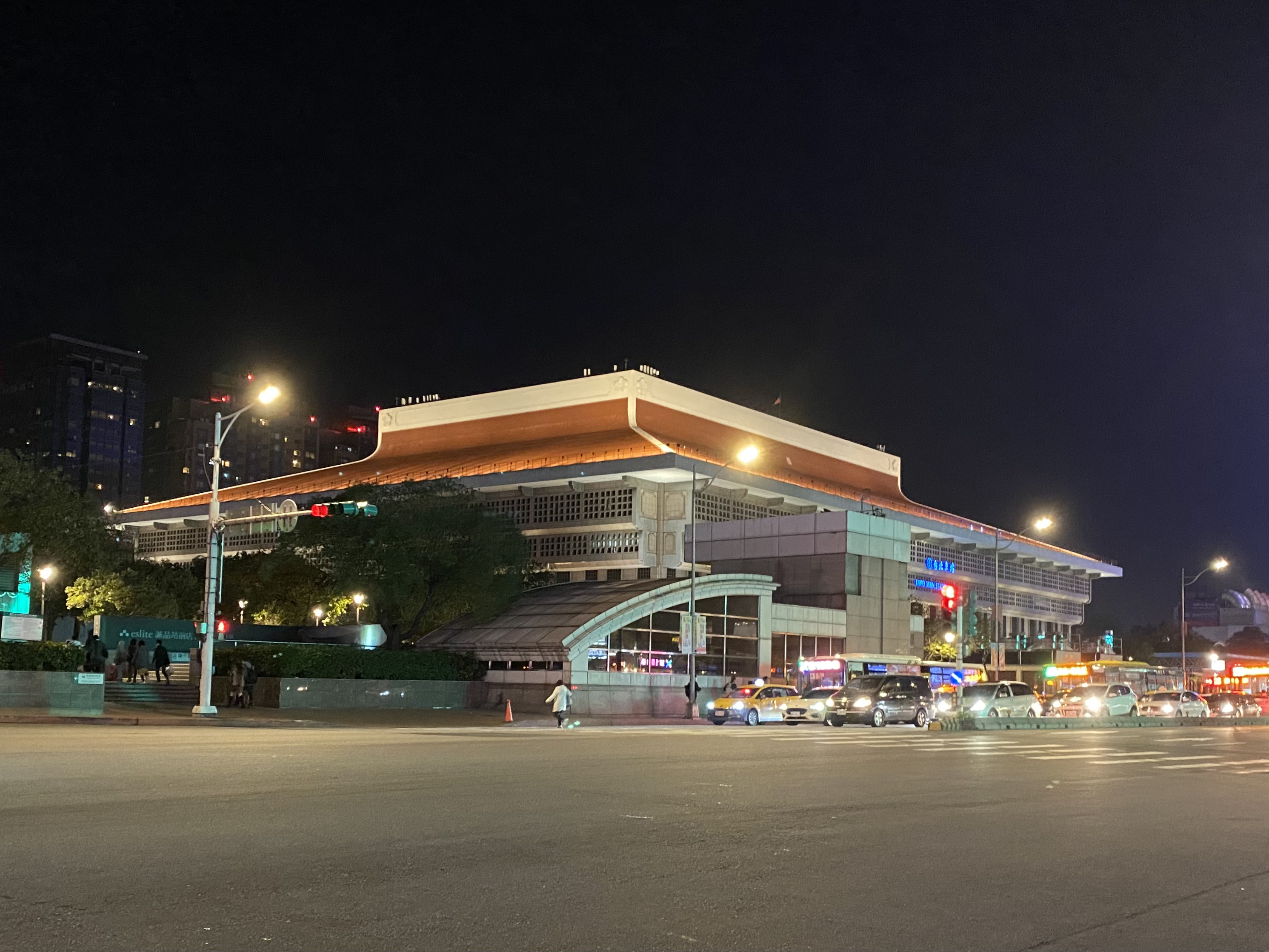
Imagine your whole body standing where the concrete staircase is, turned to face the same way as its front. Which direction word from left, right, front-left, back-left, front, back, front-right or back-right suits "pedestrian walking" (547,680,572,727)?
front-left

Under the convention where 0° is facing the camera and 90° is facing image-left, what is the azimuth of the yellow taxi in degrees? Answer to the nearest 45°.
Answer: approximately 45°

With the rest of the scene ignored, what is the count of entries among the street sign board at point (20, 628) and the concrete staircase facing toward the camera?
2
